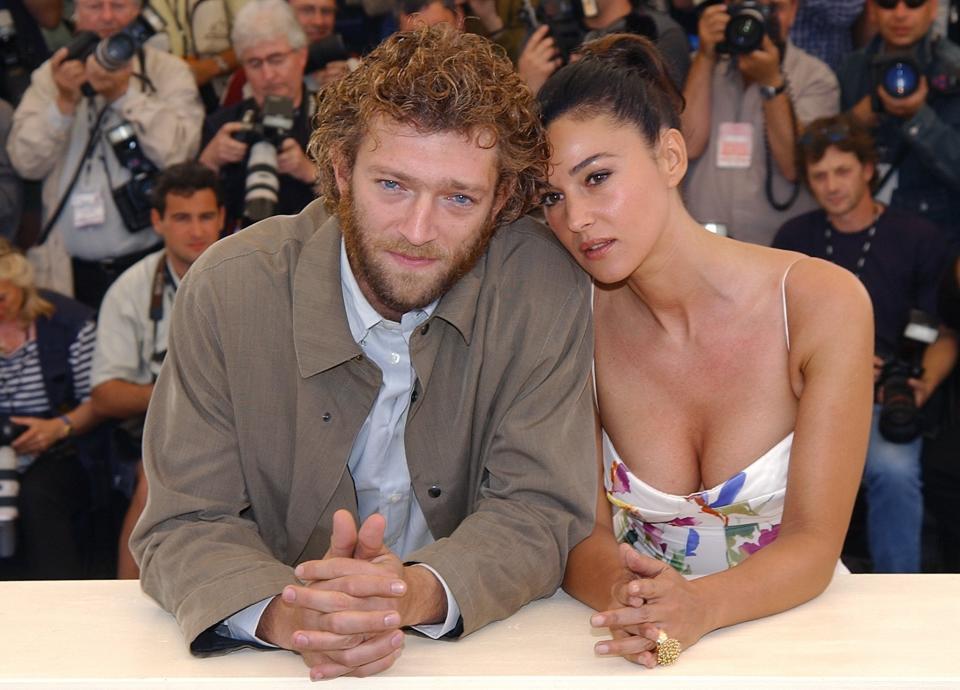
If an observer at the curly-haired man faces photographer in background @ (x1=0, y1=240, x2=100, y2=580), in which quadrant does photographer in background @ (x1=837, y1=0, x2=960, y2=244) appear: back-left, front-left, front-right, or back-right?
front-right

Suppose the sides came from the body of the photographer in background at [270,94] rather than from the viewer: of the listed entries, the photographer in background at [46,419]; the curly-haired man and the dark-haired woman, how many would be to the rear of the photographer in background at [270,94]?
0

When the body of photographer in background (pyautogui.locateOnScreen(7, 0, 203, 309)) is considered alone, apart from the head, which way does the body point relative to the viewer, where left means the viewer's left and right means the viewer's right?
facing the viewer

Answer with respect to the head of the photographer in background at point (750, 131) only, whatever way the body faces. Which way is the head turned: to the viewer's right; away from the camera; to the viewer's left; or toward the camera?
toward the camera

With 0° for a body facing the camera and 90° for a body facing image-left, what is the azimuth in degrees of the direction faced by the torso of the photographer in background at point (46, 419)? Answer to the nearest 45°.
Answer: approximately 45°

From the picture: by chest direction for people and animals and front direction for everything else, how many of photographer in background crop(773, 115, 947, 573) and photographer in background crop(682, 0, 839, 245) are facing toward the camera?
2

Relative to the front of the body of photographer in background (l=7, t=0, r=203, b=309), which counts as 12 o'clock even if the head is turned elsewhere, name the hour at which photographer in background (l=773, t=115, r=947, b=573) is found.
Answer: photographer in background (l=773, t=115, r=947, b=573) is roughly at 10 o'clock from photographer in background (l=7, t=0, r=203, b=309).

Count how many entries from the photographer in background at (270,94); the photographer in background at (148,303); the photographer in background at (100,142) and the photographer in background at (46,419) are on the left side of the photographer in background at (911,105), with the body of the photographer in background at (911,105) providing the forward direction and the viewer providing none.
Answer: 0

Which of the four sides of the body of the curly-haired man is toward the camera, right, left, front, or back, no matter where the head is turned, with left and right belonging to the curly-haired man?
front

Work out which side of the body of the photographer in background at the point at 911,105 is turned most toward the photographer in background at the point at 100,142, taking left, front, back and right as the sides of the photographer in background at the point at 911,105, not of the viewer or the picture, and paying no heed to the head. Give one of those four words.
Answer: right

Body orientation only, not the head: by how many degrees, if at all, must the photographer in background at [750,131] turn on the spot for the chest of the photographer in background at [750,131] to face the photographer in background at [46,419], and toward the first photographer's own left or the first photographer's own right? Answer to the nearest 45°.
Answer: approximately 45° to the first photographer's own right

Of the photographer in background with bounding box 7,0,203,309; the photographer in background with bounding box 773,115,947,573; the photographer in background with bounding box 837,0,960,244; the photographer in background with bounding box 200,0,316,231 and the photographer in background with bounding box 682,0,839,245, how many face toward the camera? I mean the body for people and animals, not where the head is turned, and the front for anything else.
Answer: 5

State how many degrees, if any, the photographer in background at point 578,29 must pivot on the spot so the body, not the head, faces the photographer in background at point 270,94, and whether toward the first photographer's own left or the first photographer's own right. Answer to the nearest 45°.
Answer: approximately 45° to the first photographer's own right

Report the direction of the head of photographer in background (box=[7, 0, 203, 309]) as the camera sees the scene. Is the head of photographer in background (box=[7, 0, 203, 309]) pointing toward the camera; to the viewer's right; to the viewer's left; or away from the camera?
toward the camera

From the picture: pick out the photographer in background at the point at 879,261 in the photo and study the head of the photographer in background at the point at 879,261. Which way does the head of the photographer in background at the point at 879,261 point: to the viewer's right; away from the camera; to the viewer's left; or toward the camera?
toward the camera

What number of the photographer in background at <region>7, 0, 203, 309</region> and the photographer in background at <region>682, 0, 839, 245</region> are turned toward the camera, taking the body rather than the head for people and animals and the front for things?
2

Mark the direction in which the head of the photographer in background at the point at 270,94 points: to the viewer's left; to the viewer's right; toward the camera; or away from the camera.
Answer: toward the camera

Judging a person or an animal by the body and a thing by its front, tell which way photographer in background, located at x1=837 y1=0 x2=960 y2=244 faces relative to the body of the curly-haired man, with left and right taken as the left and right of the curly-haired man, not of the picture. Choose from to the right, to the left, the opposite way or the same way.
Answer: the same way
